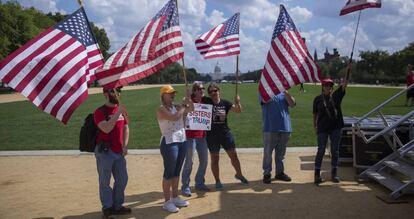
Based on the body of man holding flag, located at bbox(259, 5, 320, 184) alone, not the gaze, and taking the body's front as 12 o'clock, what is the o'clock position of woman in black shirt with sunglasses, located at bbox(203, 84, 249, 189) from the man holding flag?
The woman in black shirt with sunglasses is roughly at 4 o'clock from the man holding flag.

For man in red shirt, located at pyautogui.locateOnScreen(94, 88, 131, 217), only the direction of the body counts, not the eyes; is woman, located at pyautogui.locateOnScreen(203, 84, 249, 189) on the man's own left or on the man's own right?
on the man's own left

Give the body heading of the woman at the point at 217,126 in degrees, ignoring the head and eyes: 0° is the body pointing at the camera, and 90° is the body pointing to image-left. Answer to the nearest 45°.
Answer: approximately 0°

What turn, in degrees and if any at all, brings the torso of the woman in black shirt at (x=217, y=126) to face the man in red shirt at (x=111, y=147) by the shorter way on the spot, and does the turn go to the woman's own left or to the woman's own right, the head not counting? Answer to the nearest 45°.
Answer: approximately 45° to the woman's own right

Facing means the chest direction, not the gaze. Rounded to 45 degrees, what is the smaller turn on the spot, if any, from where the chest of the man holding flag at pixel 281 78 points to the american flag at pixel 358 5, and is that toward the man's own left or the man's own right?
approximately 45° to the man's own left

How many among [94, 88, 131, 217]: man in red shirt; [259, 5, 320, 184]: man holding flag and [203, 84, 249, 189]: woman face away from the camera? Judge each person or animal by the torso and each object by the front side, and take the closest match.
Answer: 0

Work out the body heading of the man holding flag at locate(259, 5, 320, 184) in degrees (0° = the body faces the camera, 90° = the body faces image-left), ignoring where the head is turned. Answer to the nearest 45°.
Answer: approximately 315°

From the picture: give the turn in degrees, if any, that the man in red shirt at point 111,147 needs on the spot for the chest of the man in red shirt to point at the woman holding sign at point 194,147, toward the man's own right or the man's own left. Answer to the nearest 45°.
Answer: approximately 90° to the man's own left

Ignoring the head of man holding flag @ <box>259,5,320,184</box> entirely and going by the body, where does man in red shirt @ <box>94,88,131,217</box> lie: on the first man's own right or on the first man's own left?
on the first man's own right

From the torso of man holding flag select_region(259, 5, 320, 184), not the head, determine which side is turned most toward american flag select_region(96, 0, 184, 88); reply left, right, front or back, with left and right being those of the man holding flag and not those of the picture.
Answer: right

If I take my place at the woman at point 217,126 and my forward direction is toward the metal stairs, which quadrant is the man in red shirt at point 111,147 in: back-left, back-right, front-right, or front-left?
back-right

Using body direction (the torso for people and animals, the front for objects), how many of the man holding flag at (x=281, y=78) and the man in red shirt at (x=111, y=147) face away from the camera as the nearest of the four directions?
0

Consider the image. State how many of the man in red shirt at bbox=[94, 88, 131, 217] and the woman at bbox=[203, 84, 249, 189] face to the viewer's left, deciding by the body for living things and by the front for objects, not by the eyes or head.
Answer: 0

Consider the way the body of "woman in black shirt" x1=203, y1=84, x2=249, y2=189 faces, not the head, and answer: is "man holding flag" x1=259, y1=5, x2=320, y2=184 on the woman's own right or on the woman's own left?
on the woman's own left
